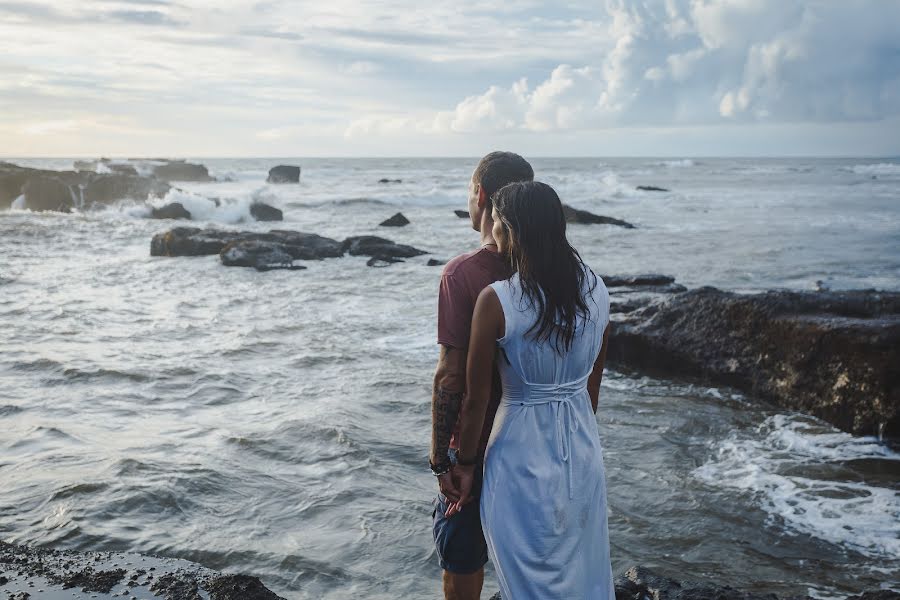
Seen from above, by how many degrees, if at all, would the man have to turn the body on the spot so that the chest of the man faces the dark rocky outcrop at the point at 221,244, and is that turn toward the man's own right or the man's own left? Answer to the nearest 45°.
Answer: approximately 45° to the man's own right

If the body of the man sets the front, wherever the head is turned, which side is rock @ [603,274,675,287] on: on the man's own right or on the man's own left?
on the man's own right

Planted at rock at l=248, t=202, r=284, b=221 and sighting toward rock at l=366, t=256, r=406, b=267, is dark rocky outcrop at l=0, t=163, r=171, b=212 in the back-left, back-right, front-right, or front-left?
back-right

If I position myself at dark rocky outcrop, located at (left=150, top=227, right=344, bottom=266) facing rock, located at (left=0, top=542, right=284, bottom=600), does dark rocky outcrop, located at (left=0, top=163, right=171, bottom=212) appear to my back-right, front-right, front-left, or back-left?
back-right

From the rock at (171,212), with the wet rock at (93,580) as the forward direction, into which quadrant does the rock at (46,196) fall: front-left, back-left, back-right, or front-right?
back-right

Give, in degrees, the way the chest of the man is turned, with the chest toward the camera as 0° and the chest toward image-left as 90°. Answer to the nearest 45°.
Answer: approximately 135°

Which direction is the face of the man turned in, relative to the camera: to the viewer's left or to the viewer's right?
to the viewer's left

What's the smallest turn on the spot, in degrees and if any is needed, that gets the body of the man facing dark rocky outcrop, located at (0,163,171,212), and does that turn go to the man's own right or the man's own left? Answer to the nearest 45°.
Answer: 0° — they already face it

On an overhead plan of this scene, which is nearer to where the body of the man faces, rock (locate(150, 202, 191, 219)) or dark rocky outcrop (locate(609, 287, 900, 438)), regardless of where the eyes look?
the rock

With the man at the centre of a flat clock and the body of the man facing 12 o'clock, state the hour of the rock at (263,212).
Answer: The rock is roughly at 1 o'clock from the man.

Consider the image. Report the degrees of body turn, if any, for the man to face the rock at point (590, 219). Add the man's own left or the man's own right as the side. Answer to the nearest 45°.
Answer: approximately 45° to the man's own right
